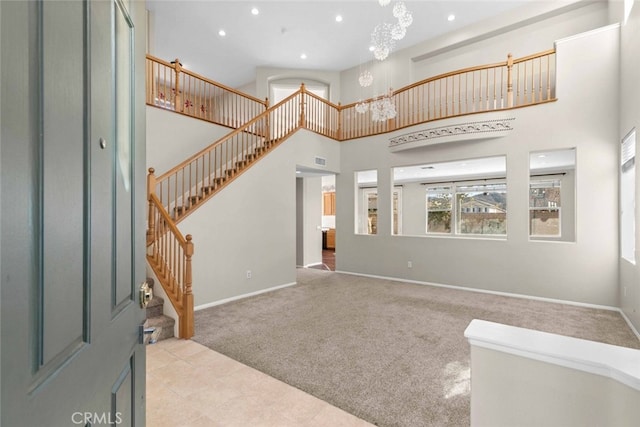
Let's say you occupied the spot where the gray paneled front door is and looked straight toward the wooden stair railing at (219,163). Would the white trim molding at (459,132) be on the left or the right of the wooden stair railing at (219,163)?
right

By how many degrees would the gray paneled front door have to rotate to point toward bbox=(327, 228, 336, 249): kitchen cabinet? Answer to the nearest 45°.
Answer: approximately 90° to its left

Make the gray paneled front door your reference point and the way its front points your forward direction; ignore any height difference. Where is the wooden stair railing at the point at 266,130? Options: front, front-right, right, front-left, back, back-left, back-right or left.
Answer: left

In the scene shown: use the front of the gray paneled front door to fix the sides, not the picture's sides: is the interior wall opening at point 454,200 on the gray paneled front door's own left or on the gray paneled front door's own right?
on the gray paneled front door's own left

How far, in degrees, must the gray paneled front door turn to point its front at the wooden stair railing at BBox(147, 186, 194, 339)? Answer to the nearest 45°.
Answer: approximately 135° to its left

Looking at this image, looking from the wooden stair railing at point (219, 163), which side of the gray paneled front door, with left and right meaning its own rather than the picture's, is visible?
left

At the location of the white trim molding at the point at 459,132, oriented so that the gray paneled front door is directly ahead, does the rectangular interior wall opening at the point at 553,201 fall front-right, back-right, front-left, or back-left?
back-left

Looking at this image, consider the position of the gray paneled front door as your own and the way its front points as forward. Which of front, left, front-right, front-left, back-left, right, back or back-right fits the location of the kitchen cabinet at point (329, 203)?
left

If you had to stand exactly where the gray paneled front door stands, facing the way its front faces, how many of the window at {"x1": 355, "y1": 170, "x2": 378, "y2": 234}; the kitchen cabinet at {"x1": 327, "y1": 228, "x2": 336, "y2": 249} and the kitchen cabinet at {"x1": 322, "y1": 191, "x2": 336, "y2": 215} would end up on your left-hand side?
3

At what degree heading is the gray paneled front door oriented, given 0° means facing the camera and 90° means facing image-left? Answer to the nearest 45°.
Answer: approximately 315°
